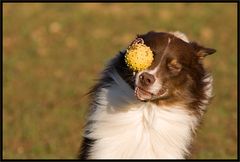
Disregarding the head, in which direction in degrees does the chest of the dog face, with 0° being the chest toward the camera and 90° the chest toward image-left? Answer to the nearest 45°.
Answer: approximately 0°
